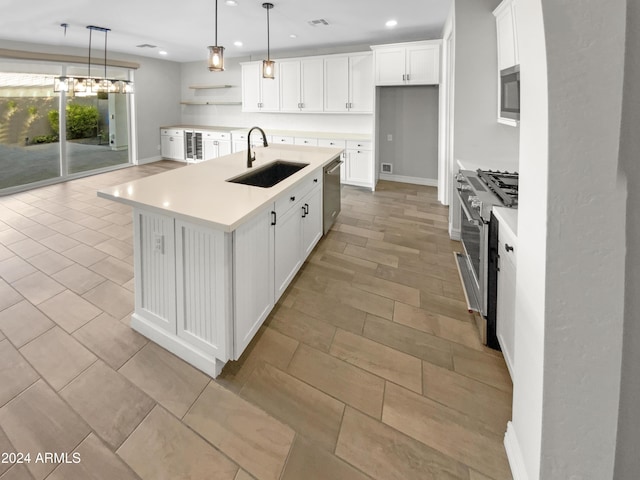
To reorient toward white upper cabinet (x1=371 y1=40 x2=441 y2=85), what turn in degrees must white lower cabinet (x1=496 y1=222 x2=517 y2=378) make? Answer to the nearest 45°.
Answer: approximately 90° to its right

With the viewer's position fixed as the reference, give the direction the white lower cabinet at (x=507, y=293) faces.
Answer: facing to the left of the viewer

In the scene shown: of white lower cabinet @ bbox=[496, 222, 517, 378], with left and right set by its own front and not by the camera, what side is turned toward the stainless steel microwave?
right

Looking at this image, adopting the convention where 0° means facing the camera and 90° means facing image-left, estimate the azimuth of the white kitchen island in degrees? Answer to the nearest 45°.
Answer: approximately 315°

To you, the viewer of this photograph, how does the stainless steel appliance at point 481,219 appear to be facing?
facing to the left of the viewer

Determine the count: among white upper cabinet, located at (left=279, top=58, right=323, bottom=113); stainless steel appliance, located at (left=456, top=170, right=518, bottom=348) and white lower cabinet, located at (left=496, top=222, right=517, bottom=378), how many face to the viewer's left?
2

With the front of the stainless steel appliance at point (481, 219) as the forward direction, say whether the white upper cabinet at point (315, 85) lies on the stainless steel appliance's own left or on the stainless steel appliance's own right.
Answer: on the stainless steel appliance's own right

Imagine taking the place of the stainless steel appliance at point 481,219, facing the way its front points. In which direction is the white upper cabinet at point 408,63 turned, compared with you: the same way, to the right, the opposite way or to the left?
to the left
